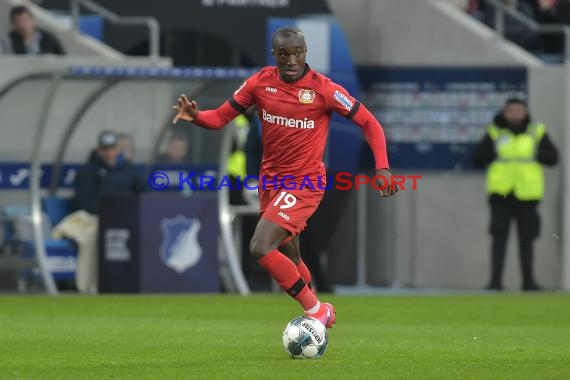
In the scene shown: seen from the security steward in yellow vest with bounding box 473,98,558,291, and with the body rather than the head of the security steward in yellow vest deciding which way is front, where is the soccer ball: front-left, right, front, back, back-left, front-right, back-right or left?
front

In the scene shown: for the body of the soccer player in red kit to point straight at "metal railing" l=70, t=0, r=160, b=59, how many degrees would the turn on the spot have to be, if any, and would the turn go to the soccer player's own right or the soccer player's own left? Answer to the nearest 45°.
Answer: approximately 180°

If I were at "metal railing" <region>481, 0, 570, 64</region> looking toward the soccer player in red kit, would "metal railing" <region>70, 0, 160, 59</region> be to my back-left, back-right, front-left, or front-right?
front-right

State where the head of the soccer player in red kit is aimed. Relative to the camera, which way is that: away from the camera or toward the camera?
toward the camera

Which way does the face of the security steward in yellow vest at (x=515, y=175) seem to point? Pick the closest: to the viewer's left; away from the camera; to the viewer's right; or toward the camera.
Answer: toward the camera

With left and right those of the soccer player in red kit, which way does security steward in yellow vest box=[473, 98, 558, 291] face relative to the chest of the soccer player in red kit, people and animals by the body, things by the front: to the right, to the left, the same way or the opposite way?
the same way

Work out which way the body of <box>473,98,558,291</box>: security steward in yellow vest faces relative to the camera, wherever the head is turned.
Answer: toward the camera

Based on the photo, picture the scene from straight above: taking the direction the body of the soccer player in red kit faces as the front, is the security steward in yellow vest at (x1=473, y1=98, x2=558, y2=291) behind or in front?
behind

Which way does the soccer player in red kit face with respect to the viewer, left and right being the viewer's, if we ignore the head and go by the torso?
facing the viewer

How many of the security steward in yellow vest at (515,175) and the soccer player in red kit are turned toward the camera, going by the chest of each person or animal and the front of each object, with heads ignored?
2

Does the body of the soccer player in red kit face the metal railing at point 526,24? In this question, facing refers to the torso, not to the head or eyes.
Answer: no

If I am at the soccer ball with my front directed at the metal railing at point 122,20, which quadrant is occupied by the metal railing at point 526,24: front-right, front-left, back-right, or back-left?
front-right

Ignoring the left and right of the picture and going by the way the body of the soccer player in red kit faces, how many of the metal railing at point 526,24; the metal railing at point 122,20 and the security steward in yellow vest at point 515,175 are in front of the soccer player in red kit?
0
